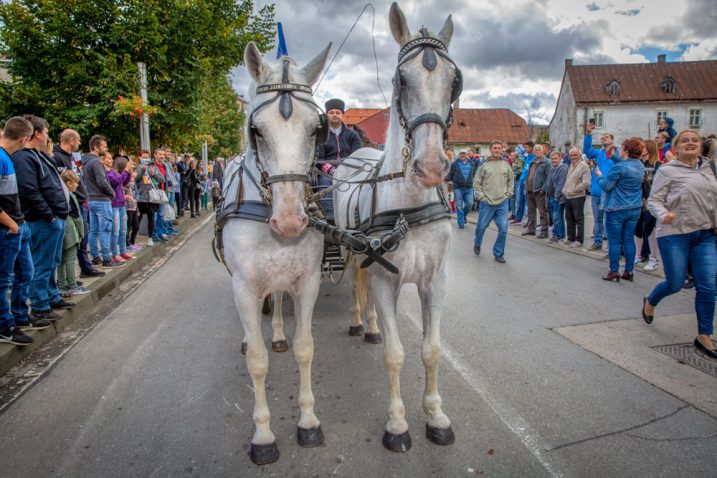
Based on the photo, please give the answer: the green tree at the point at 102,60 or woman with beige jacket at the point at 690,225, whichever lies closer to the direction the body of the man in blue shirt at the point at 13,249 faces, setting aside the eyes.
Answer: the woman with beige jacket

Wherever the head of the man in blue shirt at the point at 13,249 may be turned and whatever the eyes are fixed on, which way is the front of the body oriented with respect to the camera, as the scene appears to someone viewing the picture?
to the viewer's right

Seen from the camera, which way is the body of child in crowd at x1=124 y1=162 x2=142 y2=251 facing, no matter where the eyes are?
to the viewer's right

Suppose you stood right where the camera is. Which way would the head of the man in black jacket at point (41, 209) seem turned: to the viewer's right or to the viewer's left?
to the viewer's right

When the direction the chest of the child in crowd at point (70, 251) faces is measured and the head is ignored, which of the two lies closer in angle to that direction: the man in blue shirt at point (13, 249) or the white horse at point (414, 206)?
the white horse

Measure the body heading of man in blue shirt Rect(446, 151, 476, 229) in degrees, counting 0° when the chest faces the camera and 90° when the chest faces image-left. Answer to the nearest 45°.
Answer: approximately 0°
